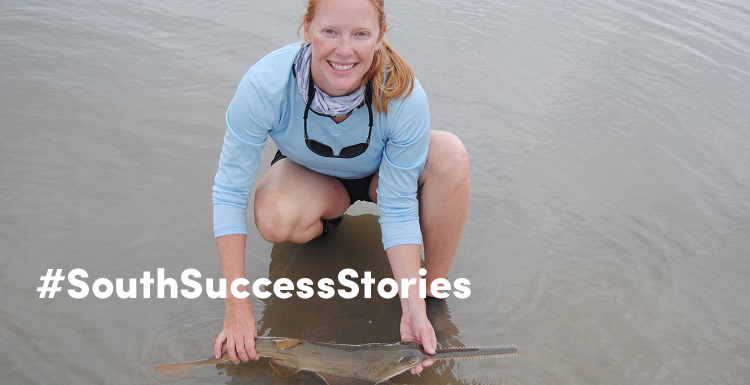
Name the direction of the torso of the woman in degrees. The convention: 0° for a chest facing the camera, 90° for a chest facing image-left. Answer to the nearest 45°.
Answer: approximately 0°

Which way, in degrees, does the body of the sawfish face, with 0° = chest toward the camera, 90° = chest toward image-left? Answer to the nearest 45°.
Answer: approximately 270°
